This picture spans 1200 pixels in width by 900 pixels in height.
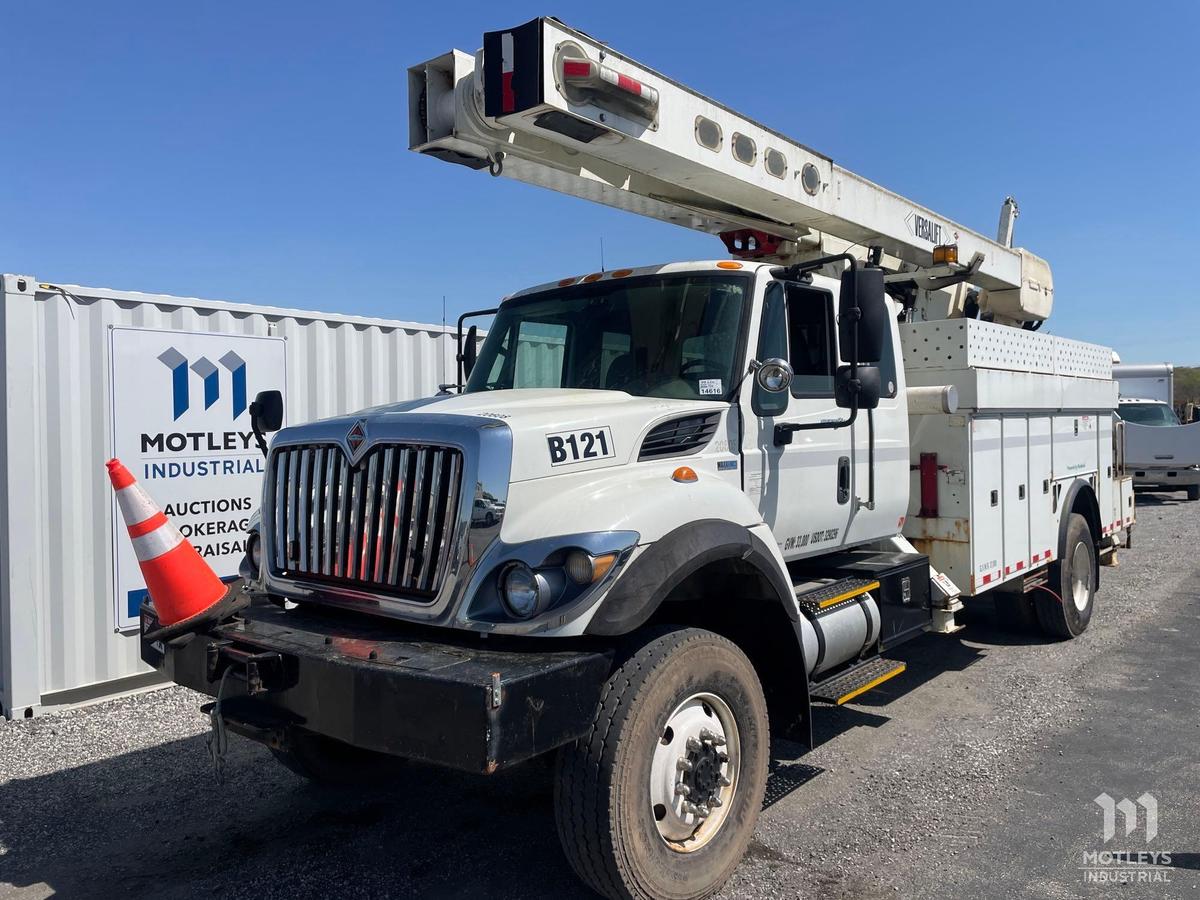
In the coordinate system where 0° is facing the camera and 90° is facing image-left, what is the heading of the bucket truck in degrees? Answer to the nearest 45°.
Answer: approximately 45°

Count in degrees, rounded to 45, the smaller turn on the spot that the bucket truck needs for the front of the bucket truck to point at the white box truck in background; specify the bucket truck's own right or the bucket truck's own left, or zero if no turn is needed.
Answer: approximately 180°

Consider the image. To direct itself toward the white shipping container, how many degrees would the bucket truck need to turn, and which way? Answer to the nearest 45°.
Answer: approximately 90° to its right

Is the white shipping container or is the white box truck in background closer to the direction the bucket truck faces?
the white shipping container
